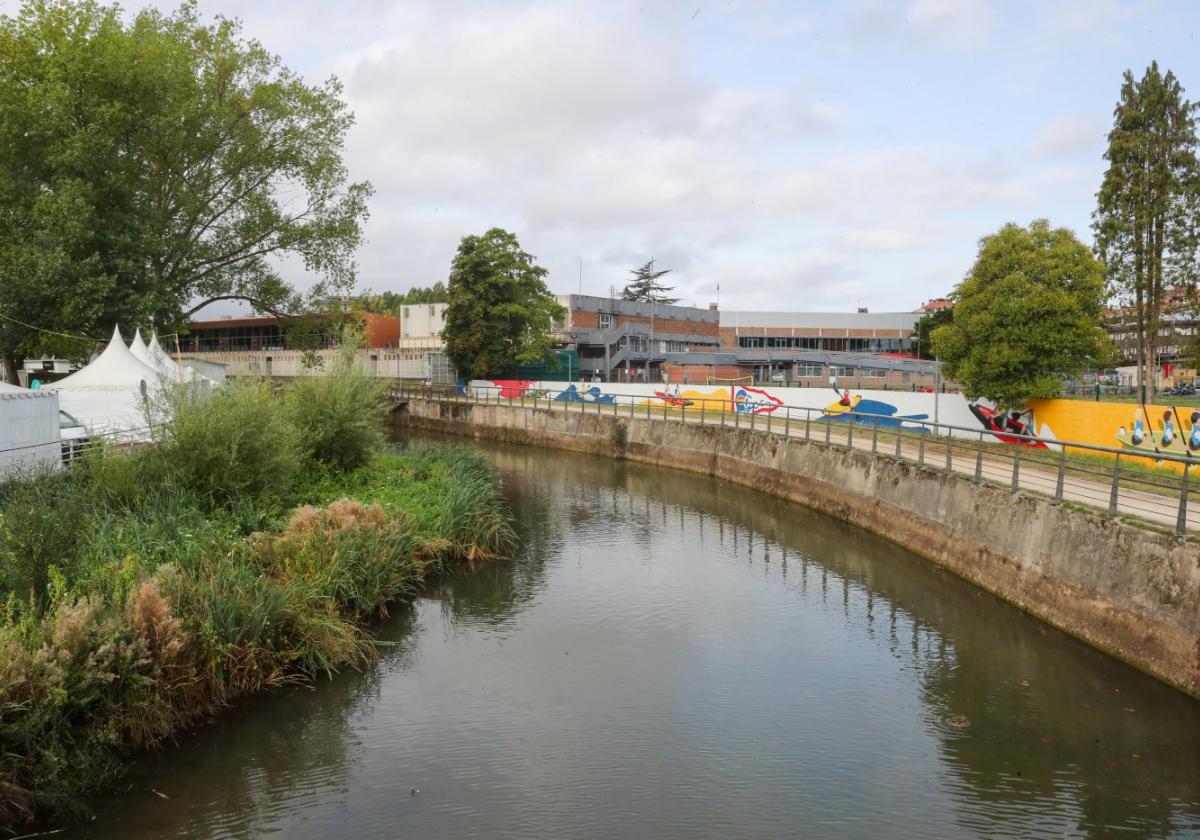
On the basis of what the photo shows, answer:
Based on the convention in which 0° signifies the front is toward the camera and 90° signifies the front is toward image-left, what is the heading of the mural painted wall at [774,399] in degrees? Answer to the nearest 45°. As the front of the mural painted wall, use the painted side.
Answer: approximately 45°

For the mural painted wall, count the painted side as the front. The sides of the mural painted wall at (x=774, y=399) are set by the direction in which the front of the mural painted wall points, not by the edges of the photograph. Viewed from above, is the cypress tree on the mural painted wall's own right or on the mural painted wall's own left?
on the mural painted wall's own left

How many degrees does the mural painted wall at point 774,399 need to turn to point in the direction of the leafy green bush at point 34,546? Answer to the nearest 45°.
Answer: approximately 45° to its left

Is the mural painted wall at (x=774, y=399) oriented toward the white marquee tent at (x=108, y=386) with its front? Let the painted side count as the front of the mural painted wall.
yes
